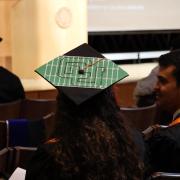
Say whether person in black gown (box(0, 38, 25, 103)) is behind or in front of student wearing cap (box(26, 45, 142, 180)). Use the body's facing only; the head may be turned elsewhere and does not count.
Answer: in front

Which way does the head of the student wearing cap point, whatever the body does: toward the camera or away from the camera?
away from the camera

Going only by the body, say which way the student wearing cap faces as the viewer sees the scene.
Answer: away from the camera
